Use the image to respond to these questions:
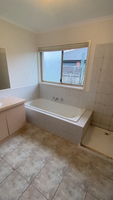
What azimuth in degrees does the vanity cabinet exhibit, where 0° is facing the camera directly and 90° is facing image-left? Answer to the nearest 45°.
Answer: approximately 315°

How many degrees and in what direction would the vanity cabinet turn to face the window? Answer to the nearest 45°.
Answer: approximately 45° to its left

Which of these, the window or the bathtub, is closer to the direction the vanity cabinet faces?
the bathtub

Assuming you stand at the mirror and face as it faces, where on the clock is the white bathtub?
The white bathtub is roughly at 11 o'clock from the mirror.

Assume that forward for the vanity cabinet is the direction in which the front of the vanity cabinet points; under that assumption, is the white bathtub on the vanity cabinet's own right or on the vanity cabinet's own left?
on the vanity cabinet's own left

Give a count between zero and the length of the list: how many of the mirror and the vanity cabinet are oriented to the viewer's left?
0

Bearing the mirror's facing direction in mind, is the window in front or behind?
in front

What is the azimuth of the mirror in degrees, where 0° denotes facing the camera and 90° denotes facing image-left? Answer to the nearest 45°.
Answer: approximately 315°
